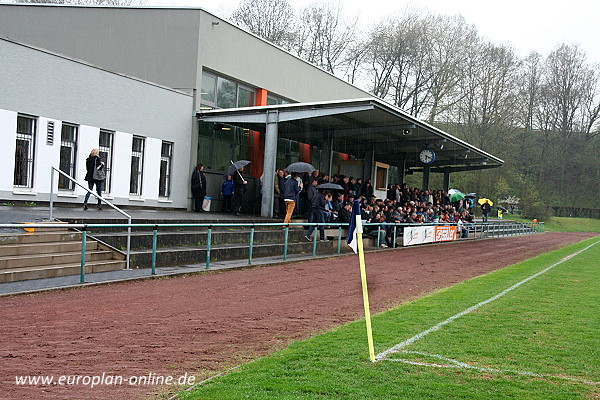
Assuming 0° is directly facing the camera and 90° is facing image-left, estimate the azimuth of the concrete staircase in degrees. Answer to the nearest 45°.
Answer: approximately 315°

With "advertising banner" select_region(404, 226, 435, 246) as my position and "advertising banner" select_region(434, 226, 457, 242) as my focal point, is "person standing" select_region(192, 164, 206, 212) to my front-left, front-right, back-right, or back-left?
back-left

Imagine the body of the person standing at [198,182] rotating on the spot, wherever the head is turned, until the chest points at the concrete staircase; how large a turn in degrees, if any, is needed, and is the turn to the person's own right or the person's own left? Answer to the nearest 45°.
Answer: approximately 90° to the person's own right

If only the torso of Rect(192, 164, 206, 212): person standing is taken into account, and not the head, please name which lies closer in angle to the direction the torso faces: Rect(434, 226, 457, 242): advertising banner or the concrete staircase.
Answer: the advertising banner

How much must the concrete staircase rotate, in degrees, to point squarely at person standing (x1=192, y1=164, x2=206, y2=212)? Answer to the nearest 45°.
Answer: approximately 90° to its left

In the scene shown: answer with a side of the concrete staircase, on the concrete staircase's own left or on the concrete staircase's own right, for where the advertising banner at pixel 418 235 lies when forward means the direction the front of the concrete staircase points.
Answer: on the concrete staircase's own left

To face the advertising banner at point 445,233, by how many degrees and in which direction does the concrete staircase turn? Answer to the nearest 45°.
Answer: approximately 90° to its left

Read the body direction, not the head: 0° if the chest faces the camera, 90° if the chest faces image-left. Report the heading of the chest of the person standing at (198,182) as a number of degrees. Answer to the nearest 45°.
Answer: approximately 270°
